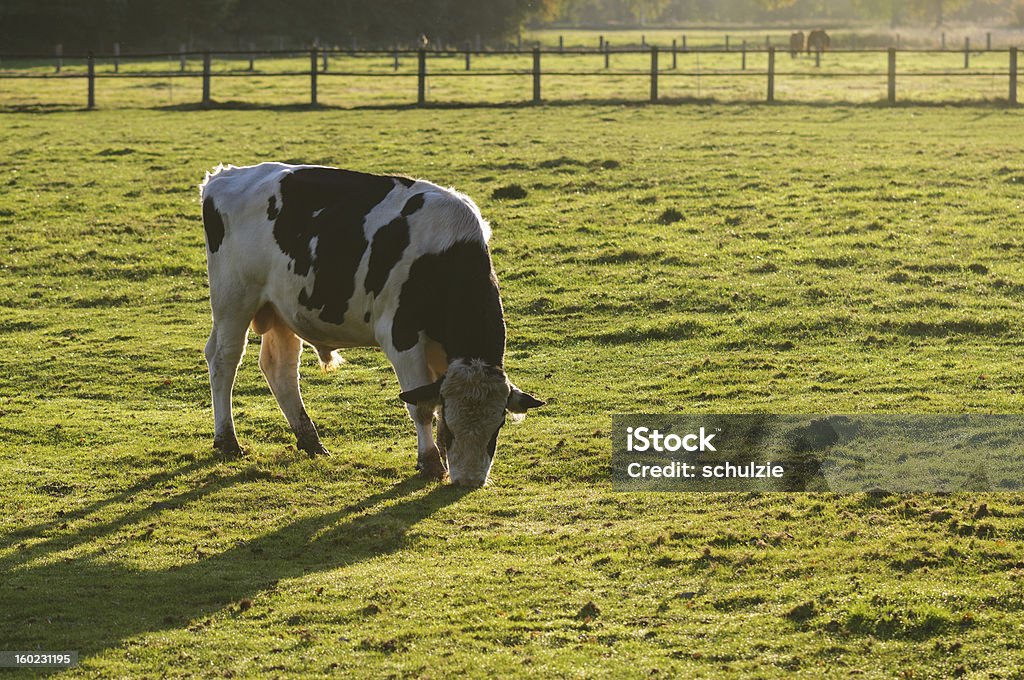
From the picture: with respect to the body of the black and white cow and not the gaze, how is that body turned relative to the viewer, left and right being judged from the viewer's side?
facing the viewer and to the right of the viewer
